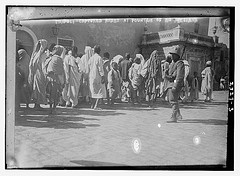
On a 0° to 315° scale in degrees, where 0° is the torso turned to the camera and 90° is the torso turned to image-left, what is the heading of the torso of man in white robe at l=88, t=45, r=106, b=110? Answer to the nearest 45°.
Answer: approximately 225°
